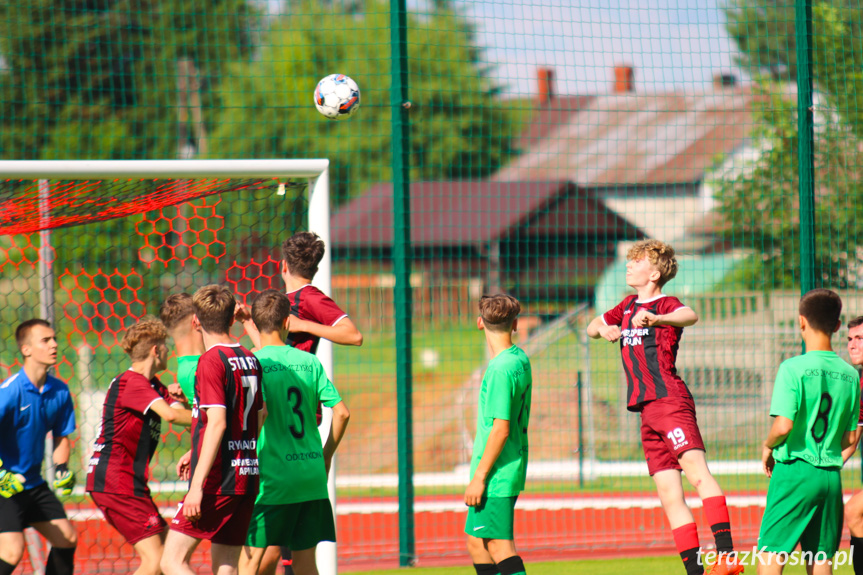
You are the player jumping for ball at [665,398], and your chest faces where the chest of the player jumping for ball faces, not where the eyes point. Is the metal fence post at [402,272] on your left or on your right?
on your right

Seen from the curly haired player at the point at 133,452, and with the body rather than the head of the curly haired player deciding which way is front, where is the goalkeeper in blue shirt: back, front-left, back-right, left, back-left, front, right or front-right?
back-left

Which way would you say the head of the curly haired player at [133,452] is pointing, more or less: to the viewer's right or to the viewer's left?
to the viewer's right

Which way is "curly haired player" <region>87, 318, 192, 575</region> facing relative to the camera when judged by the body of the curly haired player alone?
to the viewer's right

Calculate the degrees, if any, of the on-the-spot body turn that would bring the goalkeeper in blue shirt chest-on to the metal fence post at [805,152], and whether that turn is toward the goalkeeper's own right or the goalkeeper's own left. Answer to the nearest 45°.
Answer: approximately 45° to the goalkeeper's own left

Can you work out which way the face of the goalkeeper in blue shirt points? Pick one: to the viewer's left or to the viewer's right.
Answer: to the viewer's right

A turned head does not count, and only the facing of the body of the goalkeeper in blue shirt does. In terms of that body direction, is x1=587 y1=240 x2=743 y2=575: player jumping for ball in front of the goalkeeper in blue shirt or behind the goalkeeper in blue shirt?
in front

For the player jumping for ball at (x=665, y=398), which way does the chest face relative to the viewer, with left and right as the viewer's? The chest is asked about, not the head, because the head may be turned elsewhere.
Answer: facing the viewer and to the left of the viewer

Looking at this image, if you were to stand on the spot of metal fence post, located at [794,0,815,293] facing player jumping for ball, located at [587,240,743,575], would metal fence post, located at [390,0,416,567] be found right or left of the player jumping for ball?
right

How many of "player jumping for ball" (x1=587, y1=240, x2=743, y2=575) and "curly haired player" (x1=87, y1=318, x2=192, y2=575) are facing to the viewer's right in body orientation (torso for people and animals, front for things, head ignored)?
1
